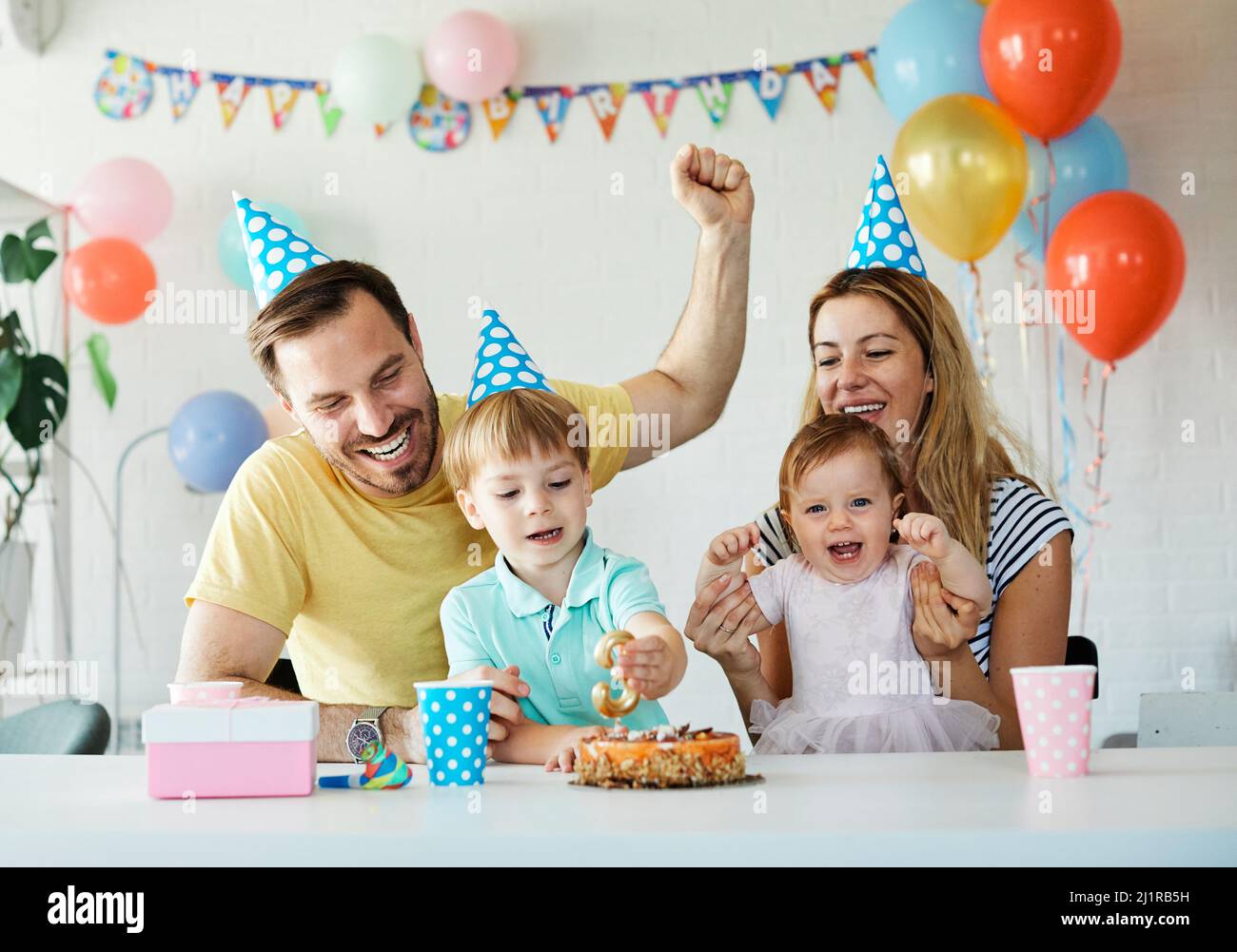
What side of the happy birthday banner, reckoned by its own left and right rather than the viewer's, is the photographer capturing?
front

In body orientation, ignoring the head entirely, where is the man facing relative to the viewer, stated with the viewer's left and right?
facing the viewer

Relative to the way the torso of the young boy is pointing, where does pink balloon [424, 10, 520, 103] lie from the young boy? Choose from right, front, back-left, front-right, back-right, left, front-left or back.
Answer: back

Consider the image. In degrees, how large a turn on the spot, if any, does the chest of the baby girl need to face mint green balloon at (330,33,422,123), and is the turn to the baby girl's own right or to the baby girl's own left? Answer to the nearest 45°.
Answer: approximately 135° to the baby girl's own right

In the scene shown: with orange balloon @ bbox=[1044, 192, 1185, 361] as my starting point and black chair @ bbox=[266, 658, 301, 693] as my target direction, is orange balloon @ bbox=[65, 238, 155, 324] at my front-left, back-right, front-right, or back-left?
front-right

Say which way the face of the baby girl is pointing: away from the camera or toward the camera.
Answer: toward the camera

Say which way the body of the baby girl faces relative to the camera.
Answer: toward the camera

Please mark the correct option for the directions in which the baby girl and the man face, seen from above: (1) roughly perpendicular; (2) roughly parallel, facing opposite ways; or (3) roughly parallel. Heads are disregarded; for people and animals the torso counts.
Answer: roughly parallel

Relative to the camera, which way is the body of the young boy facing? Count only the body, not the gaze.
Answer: toward the camera

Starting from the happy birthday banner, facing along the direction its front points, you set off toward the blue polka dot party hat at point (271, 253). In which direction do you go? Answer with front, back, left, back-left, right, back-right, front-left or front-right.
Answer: front

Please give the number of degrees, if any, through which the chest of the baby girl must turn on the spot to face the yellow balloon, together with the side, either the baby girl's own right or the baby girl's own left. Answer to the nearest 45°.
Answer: approximately 180°

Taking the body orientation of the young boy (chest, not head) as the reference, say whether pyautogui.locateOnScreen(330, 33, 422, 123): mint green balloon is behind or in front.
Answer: behind

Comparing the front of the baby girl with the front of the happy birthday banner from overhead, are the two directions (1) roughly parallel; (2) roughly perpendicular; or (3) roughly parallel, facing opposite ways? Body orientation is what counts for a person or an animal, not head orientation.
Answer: roughly parallel
